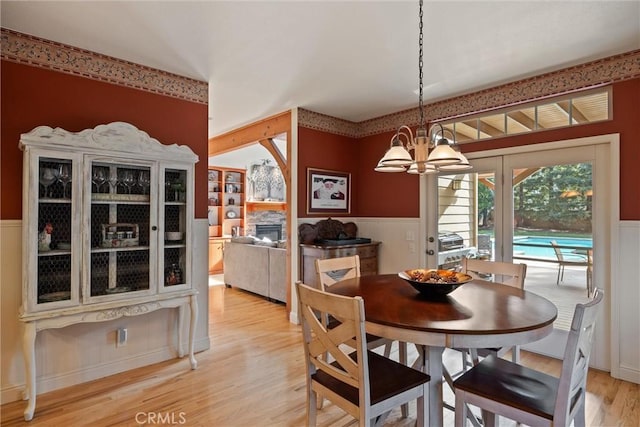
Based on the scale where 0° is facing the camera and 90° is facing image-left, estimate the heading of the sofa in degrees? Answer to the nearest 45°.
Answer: approximately 225°

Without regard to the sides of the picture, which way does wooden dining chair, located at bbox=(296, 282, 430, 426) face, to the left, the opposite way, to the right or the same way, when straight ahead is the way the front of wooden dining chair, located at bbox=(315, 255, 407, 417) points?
to the left

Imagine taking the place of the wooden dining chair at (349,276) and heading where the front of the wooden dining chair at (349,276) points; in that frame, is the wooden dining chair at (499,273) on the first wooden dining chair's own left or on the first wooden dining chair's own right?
on the first wooden dining chair's own left

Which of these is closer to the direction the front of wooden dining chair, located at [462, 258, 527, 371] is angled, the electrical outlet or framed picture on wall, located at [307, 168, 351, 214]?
the electrical outlet

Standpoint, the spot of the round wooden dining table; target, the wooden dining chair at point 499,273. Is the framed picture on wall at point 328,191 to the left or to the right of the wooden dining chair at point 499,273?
left

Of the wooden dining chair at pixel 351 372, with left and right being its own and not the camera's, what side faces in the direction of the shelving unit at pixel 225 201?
left

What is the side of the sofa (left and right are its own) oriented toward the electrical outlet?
back

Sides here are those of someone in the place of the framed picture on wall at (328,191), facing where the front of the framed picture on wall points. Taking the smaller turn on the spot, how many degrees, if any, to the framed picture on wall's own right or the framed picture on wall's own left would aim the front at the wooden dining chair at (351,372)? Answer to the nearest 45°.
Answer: approximately 45° to the framed picture on wall's own right

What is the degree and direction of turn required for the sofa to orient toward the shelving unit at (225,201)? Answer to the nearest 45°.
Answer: approximately 45° to its left

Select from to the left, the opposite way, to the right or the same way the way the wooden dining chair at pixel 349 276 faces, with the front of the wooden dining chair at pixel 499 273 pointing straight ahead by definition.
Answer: to the left
